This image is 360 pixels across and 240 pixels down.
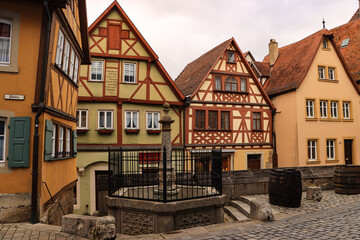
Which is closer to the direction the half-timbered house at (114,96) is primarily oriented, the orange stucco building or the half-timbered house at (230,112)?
the orange stucco building

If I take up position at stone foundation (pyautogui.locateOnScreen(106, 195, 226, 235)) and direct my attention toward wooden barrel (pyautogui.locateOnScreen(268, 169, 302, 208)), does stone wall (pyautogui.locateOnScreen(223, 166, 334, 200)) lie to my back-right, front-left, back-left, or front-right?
front-left

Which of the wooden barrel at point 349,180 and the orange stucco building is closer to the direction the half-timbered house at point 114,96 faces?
the orange stucco building

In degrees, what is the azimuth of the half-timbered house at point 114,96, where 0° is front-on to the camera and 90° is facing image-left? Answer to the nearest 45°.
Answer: approximately 0°

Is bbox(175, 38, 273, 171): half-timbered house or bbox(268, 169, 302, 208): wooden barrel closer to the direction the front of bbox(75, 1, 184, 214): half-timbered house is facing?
the wooden barrel

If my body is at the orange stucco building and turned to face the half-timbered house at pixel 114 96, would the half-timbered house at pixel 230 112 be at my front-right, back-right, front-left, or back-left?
front-right

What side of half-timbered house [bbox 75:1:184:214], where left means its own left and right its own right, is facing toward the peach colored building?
left

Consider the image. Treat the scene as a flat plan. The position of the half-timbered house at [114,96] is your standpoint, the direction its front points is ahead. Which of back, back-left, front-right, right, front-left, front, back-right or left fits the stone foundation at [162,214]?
front

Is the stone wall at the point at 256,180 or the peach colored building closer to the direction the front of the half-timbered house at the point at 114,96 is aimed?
the stone wall

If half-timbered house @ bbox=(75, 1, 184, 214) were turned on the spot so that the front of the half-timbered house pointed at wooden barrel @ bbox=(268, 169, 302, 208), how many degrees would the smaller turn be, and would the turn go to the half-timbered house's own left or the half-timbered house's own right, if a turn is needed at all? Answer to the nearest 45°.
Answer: approximately 45° to the half-timbered house's own left

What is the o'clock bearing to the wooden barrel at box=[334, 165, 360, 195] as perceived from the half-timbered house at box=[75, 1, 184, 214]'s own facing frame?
The wooden barrel is roughly at 10 o'clock from the half-timbered house.
